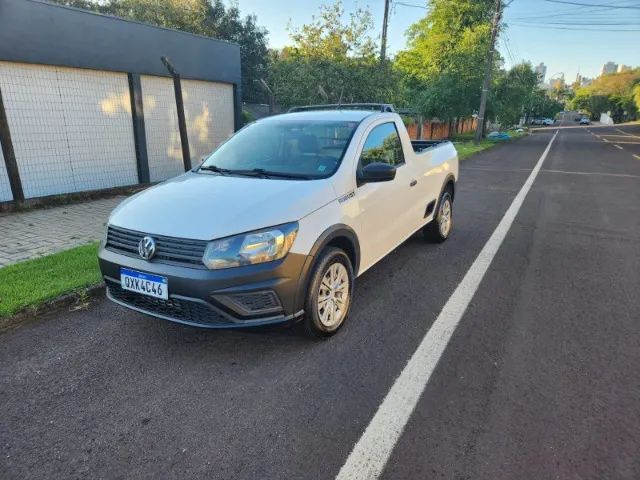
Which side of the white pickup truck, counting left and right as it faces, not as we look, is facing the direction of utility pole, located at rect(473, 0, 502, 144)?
back

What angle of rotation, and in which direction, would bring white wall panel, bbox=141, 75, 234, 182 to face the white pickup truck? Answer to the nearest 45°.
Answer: approximately 45° to its right

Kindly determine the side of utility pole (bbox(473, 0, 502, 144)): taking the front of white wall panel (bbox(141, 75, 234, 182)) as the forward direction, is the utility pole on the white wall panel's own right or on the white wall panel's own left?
on the white wall panel's own left

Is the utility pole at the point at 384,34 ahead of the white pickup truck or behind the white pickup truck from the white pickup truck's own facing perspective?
behind

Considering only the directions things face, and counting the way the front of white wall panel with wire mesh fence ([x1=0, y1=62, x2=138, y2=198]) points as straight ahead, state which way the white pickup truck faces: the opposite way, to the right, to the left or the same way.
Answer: to the right

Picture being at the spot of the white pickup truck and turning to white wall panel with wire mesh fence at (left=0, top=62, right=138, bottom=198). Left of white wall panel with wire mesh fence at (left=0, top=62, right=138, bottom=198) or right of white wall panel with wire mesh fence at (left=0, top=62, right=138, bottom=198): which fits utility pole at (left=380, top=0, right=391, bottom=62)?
right

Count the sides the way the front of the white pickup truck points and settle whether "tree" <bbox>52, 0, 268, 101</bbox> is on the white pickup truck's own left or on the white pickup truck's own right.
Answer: on the white pickup truck's own right

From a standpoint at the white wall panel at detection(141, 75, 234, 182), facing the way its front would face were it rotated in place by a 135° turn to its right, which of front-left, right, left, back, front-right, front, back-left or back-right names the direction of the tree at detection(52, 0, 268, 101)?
right

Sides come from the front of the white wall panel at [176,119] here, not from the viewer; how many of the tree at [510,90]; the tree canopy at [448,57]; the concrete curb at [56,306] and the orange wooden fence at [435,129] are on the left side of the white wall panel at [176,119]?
3

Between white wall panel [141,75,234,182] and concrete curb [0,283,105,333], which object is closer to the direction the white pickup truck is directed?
the concrete curb

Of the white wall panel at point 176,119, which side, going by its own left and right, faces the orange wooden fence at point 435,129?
left

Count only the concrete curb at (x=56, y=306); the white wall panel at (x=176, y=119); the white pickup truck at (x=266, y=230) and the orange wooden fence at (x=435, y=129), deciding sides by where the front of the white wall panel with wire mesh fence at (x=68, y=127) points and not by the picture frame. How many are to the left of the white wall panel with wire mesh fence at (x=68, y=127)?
2

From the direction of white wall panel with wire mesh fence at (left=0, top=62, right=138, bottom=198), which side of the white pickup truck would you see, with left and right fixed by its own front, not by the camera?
right

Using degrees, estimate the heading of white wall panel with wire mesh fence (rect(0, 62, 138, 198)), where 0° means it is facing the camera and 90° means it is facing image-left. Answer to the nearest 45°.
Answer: approximately 315°
